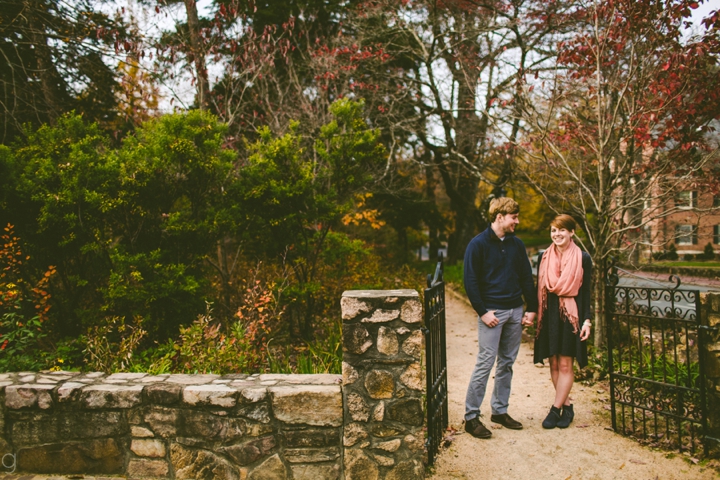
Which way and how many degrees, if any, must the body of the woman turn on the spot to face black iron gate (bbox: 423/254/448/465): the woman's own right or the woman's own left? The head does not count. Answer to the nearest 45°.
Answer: approximately 45° to the woman's own right

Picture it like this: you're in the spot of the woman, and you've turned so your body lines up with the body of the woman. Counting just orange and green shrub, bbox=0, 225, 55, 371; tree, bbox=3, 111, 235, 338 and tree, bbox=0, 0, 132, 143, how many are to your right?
3

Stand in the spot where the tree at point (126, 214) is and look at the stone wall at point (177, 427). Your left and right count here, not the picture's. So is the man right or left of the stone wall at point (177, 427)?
left

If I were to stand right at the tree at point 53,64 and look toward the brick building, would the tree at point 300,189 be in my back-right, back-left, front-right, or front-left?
front-right

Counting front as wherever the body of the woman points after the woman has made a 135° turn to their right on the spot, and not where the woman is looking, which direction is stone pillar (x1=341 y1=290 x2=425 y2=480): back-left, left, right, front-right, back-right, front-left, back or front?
left

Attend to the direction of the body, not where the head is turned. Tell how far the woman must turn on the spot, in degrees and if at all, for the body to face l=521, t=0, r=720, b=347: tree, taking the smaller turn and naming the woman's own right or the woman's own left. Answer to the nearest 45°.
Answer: approximately 135° to the woman's own left

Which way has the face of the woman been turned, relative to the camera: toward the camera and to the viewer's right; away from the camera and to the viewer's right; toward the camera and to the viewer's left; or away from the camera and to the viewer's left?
toward the camera and to the viewer's left

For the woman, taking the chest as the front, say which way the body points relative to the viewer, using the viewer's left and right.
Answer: facing the viewer

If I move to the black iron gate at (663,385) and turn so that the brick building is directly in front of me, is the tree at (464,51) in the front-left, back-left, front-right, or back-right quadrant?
front-left

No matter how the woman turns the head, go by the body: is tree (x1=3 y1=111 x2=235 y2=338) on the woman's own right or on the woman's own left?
on the woman's own right

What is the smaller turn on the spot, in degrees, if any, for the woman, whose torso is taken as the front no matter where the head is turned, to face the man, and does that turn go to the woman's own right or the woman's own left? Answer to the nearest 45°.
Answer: approximately 45° to the woman's own right

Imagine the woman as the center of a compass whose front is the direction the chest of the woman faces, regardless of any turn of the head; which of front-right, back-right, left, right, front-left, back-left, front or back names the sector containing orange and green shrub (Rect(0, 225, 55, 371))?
right

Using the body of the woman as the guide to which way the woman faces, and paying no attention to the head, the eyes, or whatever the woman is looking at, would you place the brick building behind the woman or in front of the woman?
behind

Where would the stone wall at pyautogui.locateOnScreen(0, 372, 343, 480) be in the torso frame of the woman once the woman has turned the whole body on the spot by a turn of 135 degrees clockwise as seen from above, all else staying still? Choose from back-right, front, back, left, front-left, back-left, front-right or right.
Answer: left

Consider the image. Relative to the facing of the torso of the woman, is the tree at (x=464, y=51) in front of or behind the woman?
behind
